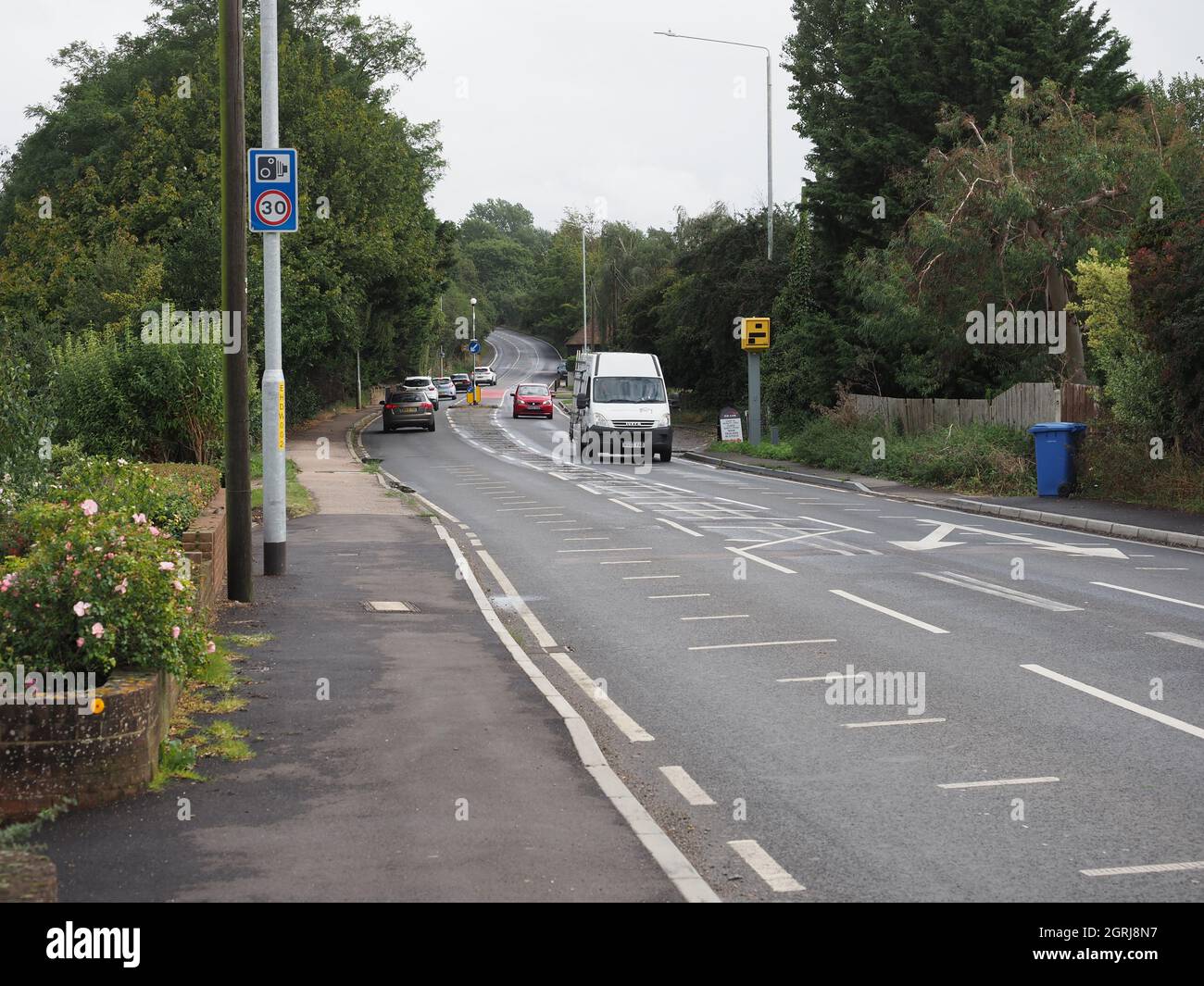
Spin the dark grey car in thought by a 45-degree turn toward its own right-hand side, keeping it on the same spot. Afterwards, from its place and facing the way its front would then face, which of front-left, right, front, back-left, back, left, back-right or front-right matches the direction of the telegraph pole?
back-right

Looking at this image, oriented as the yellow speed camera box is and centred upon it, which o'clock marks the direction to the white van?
The white van is roughly at 2 o'clock from the yellow speed camera box.

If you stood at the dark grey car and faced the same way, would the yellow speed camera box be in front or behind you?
behind

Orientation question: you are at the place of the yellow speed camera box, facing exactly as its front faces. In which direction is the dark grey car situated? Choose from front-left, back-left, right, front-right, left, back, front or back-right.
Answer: back-right

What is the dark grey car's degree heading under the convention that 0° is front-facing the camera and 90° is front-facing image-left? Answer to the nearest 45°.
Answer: approximately 180°

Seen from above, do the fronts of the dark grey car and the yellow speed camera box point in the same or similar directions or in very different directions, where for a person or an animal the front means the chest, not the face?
very different directions

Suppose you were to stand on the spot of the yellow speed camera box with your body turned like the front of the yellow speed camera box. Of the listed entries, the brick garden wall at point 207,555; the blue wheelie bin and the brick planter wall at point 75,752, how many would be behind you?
0

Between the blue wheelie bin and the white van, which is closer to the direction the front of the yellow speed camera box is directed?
the blue wheelie bin

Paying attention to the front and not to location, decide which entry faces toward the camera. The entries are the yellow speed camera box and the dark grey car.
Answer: the yellow speed camera box

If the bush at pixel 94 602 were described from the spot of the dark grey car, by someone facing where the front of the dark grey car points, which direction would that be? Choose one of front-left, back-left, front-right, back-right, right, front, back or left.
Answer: back

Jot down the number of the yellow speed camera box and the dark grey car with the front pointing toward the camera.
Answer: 1

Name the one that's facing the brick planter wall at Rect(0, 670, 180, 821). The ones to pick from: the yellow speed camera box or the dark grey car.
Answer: the yellow speed camera box

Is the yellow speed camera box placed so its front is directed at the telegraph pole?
yes

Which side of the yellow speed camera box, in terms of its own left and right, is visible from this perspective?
front

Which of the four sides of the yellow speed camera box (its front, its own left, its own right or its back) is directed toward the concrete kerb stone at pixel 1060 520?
front
